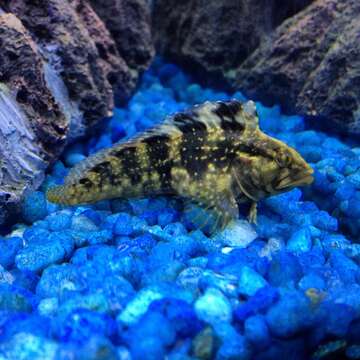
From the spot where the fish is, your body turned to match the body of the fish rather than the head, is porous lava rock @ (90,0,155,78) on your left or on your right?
on your left

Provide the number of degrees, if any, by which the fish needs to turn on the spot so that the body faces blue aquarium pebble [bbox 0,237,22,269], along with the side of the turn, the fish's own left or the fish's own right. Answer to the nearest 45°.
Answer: approximately 135° to the fish's own right

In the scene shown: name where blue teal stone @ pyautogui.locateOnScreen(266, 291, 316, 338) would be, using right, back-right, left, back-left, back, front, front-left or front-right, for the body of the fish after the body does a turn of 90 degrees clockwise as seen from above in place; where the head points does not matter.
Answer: front

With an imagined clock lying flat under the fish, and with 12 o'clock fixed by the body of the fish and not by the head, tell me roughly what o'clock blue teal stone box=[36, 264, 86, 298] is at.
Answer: The blue teal stone is roughly at 4 o'clock from the fish.

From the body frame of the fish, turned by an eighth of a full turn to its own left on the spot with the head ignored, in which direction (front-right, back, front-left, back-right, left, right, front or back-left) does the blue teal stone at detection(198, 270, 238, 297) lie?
back-right

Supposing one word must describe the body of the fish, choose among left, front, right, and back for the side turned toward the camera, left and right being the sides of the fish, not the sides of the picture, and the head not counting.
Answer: right

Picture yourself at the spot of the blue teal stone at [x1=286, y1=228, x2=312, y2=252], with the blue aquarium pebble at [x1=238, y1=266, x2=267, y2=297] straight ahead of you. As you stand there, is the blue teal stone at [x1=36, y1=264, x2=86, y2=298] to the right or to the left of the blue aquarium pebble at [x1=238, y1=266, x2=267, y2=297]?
right

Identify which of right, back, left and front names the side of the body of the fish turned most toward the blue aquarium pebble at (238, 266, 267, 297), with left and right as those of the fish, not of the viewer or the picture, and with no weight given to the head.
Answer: right

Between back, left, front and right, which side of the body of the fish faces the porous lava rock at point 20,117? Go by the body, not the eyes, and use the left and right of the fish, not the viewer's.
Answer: back

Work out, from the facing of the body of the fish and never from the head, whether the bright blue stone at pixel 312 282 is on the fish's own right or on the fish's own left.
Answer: on the fish's own right

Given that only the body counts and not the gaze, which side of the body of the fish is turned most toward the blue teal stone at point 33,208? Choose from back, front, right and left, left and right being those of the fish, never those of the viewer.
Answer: back

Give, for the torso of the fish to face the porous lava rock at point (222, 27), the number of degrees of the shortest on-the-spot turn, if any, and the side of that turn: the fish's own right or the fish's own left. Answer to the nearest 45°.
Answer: approximately 90° to the fish's own left

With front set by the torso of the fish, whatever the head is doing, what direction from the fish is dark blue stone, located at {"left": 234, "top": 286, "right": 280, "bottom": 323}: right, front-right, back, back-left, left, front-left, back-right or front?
right
